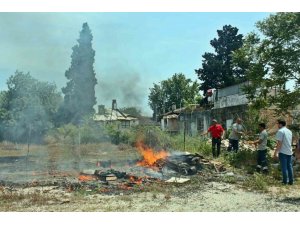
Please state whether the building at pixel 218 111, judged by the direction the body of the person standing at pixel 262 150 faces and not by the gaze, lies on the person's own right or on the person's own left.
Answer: on the person's own right

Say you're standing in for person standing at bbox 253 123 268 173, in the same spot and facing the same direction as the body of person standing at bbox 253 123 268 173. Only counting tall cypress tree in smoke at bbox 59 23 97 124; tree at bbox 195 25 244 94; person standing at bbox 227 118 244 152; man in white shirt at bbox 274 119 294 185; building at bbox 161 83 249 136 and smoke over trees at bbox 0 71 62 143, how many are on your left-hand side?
1

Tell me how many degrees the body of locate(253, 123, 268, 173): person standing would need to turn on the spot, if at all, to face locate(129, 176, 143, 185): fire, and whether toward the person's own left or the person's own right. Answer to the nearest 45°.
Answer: approximately 45° to the person's own left

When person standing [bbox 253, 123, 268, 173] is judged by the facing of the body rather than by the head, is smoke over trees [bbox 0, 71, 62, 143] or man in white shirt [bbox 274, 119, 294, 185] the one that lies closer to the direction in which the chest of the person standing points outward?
the smoke over trees

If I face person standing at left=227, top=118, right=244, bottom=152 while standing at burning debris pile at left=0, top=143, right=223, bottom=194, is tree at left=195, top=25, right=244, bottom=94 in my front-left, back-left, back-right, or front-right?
front-left

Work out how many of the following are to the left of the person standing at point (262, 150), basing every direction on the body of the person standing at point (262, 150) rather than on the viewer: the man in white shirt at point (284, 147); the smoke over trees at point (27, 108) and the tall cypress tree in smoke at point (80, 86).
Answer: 1

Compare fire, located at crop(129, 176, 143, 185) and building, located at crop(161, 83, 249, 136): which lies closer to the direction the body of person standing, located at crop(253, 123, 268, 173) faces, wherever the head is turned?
the fire

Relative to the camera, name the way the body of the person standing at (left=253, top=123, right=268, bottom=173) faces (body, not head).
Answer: to the viewer's left

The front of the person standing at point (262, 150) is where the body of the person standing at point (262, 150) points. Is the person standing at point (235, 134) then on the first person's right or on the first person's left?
on the first person's right

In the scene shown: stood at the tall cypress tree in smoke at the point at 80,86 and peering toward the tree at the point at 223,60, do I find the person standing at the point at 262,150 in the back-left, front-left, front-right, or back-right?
front-right

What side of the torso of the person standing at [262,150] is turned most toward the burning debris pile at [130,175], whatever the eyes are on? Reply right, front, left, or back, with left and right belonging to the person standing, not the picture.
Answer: front

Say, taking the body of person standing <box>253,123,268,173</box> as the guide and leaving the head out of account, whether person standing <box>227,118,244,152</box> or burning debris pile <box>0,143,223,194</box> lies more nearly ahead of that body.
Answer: the burning debris pile

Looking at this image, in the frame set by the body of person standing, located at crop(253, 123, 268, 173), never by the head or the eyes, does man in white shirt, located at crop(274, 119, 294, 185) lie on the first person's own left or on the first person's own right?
on the first person's own left

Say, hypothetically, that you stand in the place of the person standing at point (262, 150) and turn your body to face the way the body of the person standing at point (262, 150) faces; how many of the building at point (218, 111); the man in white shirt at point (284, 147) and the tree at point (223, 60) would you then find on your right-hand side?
2

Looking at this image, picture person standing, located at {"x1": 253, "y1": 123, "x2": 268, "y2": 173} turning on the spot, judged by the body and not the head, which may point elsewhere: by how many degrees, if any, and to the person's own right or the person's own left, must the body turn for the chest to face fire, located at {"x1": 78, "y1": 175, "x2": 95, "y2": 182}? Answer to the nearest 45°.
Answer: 0° — they already face it

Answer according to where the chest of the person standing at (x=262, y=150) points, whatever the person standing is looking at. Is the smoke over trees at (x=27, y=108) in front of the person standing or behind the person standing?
in front
